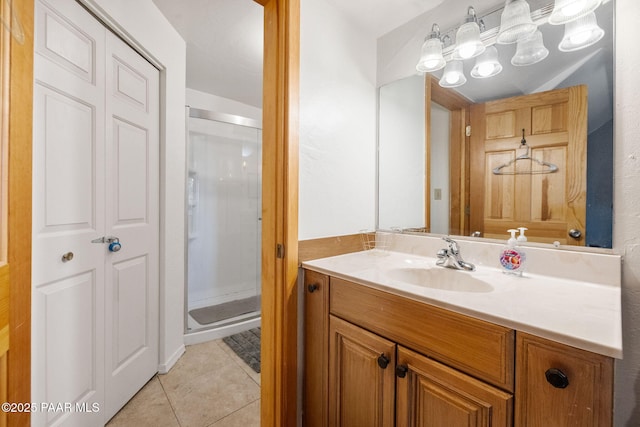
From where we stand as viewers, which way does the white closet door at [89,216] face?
facing the viewer and to the right of the viewer

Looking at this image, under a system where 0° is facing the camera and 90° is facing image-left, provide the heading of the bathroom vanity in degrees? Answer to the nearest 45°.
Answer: approximately 45°

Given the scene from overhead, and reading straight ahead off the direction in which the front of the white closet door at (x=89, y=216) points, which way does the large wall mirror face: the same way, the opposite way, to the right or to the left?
the opposite way

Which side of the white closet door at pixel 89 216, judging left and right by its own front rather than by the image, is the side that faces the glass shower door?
left

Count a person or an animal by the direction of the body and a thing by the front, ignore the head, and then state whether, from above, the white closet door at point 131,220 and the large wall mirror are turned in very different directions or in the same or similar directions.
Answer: very different directions

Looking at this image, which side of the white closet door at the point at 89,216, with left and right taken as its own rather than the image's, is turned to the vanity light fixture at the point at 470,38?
front

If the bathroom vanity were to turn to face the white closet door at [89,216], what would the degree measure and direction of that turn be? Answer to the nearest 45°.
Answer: approximately 45° to its right

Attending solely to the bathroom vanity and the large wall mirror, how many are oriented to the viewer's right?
0

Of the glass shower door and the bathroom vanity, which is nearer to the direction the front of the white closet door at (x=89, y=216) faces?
the bathroom vanity

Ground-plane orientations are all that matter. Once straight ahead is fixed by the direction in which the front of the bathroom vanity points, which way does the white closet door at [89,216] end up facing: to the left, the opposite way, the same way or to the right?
the opposite way

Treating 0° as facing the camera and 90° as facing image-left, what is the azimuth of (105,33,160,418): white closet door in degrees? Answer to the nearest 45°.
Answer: approximately 315°

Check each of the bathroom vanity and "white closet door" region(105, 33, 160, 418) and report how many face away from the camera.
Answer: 0
